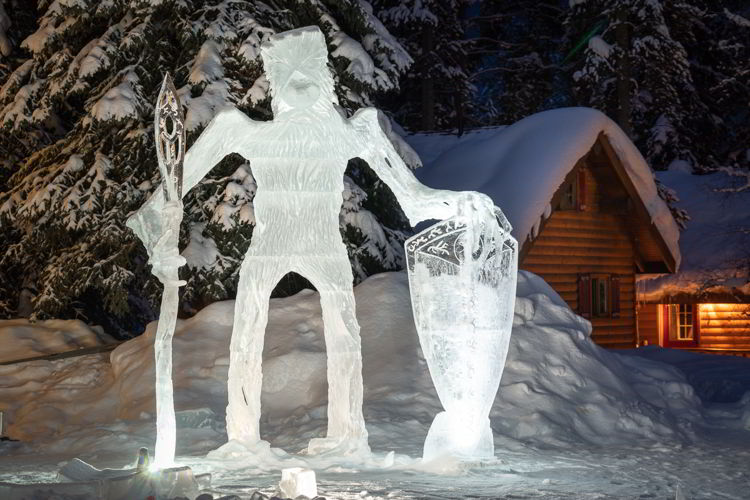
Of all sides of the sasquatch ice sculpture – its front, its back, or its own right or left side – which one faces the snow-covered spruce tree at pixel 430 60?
back

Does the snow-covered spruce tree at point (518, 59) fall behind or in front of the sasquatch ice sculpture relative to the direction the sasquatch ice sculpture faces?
behind

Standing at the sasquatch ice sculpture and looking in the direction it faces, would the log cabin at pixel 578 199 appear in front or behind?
behind

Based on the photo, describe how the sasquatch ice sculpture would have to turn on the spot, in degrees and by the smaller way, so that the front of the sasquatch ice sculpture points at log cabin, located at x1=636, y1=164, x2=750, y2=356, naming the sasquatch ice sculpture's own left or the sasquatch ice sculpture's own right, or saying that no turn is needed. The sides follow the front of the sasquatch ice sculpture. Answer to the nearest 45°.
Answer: approximately 135° to the sasquatch ice sculpture's own left

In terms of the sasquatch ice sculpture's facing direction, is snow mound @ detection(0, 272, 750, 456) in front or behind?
behind

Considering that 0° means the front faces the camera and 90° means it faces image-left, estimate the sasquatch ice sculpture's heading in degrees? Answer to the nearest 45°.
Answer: approximately 0°

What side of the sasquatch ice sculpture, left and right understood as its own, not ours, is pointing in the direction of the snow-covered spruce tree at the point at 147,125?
back

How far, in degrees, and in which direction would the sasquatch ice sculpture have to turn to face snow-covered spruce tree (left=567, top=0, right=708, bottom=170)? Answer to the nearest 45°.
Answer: approximately 135° to its left
